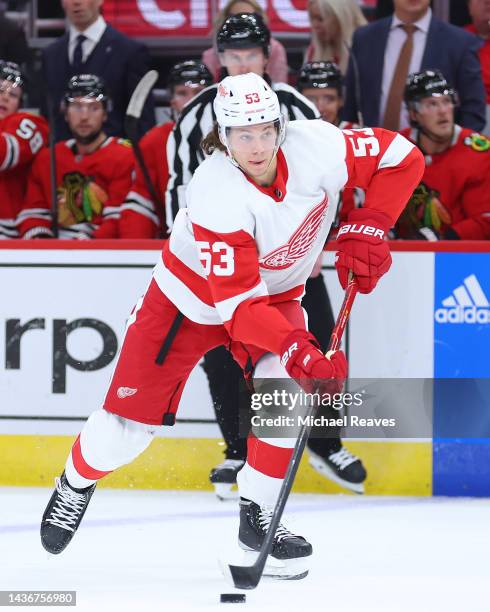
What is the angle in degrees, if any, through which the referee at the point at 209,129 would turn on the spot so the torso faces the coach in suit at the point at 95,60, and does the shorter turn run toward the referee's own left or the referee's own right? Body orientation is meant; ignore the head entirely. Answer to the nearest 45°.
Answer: approximately 135° to the referee's own right

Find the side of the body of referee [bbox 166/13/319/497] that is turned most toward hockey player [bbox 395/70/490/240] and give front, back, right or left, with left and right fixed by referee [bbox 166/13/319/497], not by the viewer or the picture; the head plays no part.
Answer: left

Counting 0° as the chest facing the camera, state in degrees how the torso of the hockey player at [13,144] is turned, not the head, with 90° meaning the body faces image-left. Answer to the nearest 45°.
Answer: approximately 45°

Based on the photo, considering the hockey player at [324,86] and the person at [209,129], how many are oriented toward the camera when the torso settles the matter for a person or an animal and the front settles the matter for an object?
2

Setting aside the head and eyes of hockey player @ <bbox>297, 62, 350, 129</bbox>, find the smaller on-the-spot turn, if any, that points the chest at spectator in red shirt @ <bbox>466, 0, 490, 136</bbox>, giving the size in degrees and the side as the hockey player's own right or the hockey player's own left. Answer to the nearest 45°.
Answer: approximately 135° to the hockey player's own left

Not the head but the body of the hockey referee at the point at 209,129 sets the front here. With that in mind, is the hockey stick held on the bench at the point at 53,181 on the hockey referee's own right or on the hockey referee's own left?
on the hockey referee's own right

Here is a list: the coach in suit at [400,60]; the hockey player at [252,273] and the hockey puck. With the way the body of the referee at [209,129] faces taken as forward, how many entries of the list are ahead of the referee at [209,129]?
2

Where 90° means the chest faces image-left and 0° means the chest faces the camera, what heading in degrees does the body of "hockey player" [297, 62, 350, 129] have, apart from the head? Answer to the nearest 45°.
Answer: approximately 0°

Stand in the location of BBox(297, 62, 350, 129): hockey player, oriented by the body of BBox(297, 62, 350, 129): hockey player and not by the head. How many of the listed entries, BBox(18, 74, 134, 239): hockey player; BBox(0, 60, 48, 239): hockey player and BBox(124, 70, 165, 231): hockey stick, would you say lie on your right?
3

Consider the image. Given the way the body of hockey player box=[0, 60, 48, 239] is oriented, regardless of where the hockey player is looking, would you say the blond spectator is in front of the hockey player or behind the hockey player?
behind

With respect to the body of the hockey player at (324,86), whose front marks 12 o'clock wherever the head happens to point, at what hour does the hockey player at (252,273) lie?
the hockey player at (252,273) is roughly at 12 o'clock from the hockey player at (324,86).
